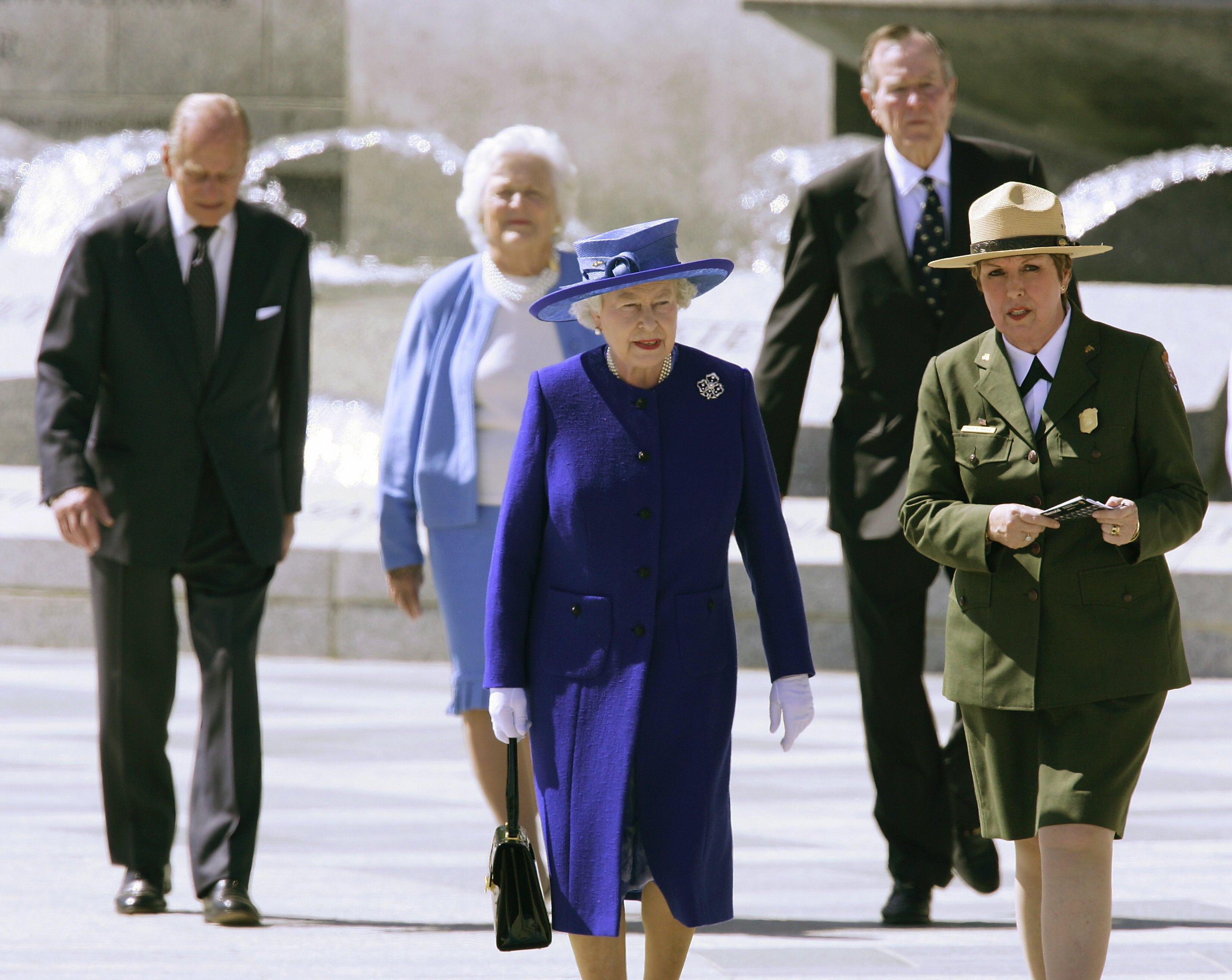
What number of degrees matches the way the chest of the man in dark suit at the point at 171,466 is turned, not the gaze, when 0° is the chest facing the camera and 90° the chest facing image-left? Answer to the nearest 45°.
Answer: approximately 0°

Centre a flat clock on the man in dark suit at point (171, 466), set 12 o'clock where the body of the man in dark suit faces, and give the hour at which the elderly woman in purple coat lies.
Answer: The elderly woman in purple coat is roughly at 11 o'clock from the man in dark suit.

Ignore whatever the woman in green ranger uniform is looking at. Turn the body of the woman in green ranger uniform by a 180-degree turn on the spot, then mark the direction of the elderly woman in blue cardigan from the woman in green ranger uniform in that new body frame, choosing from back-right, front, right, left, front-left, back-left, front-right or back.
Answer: front-left

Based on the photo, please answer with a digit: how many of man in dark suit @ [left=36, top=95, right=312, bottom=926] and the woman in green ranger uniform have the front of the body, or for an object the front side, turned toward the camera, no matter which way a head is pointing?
2

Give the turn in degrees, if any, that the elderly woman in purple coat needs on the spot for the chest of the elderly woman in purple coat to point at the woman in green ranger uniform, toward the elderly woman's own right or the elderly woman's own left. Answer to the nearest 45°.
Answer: approximately 90° to the elderly woman's own left

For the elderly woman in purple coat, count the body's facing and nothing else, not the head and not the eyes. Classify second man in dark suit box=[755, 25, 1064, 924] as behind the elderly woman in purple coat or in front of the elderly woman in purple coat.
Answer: behind

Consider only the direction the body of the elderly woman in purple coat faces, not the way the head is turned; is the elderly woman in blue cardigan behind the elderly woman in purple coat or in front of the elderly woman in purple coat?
behind

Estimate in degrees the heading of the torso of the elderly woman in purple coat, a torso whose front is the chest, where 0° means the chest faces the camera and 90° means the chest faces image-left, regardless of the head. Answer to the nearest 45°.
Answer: approximately 0°
